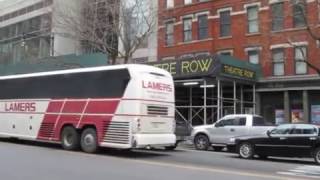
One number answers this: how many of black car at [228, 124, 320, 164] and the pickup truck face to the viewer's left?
2

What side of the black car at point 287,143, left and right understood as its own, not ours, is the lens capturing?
left

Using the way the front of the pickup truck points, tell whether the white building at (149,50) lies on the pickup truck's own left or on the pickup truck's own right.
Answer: on the pickup truck's own right

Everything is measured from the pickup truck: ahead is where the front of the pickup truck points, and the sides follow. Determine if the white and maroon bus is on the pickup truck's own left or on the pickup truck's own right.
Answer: on the pickup truck's own left

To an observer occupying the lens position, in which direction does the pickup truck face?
facing to the left of the viewer

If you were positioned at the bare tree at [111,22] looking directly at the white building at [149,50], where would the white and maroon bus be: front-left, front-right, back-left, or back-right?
back-right

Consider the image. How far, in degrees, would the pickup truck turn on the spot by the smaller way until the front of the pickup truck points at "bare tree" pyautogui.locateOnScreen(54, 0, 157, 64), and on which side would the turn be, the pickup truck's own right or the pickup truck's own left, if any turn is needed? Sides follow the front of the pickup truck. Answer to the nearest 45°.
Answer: approximately 45° to the pickup truck's own right

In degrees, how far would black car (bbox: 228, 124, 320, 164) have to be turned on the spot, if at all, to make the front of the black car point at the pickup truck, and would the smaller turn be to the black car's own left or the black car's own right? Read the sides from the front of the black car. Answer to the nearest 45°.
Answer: approximately 45° to the black car's own right
